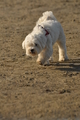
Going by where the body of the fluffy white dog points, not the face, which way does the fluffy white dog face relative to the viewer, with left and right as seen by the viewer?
facing the viewer and to the left of the viewer
